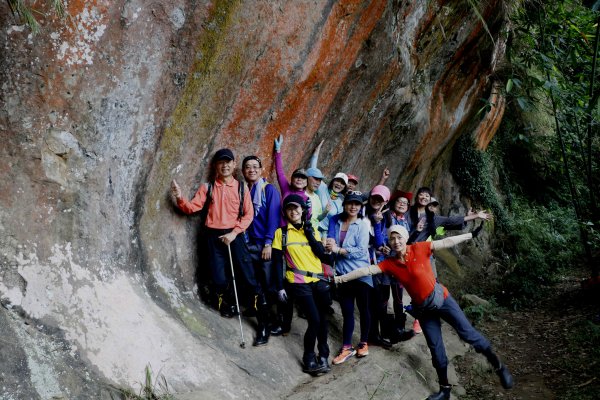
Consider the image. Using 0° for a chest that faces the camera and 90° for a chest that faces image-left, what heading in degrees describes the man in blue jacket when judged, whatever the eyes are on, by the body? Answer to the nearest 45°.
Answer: approximately 45°

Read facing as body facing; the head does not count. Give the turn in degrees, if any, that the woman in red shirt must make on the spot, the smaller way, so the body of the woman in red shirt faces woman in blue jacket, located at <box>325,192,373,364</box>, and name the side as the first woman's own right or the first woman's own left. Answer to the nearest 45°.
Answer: approximately 90° to the first woman's own right

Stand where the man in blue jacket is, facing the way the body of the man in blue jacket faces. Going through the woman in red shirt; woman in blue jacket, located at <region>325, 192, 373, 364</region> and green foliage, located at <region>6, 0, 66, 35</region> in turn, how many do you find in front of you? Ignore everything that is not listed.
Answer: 2

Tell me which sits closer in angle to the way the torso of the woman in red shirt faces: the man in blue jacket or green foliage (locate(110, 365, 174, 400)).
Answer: the green foliage

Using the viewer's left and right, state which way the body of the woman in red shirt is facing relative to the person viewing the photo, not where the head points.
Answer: facing the viewer

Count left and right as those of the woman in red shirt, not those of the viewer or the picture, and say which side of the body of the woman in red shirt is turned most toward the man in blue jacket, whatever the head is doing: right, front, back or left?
right

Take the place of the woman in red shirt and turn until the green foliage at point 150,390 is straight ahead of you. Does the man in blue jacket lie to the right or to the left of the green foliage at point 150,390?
right

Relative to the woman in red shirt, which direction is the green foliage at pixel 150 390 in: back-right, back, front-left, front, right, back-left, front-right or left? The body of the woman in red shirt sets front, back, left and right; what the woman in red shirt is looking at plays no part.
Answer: front-right

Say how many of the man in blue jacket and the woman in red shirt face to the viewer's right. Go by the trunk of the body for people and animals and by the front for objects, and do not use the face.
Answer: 0

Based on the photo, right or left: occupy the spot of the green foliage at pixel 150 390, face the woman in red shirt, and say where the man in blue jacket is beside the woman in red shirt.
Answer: left
